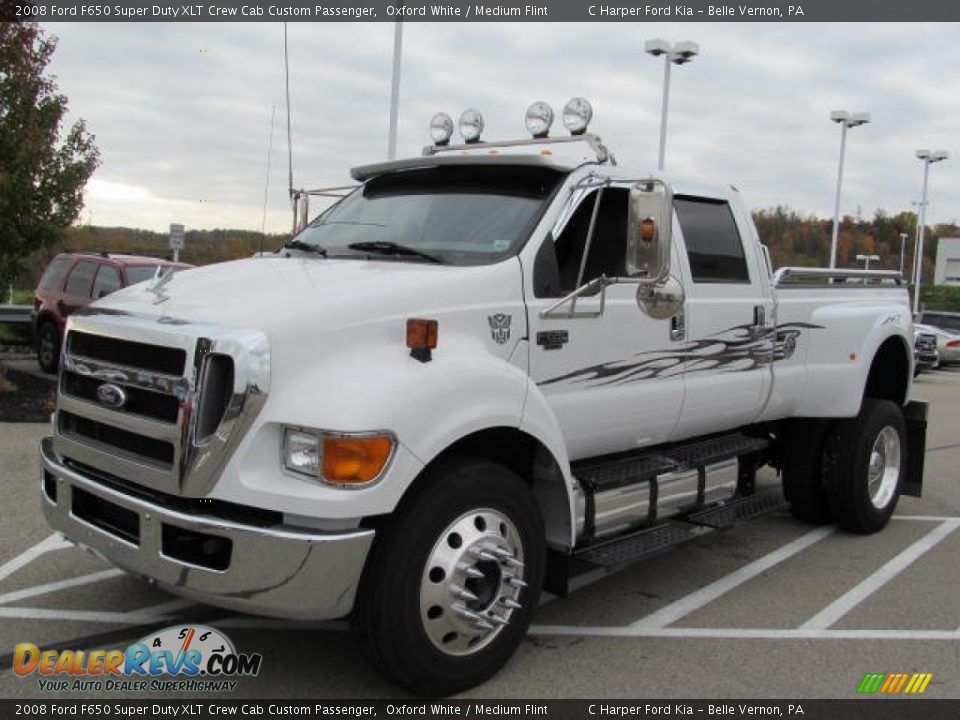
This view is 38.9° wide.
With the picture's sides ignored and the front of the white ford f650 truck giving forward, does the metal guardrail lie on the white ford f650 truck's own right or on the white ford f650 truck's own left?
on the white ford f650 truck's own right

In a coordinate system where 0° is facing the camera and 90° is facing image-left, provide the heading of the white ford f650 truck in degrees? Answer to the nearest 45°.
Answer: approximately 45°

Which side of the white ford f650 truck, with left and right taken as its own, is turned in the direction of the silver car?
back

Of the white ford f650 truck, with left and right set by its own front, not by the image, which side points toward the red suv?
right
